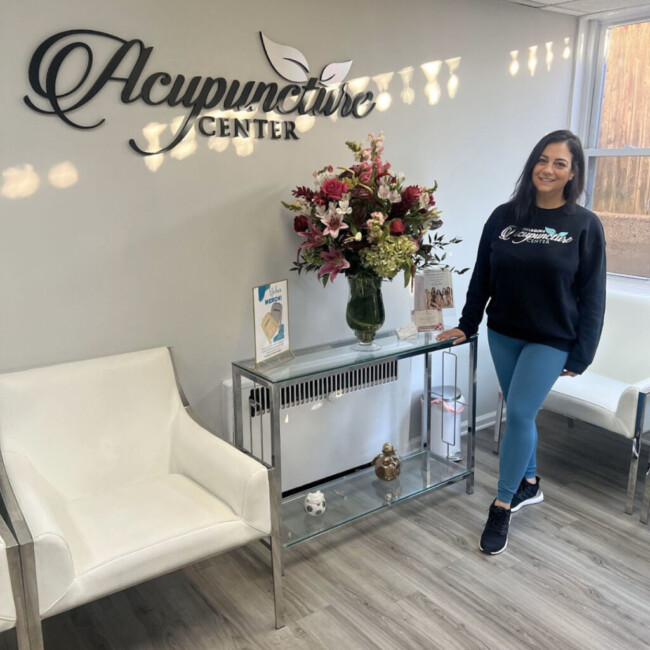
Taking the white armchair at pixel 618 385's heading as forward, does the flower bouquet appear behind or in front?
in front

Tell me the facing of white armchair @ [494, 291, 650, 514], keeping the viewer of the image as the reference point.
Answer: facing the viewer and to the left of the viewer

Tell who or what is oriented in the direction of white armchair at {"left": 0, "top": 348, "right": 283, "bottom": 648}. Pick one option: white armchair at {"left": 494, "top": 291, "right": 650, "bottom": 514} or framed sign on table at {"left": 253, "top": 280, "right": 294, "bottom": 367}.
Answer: white armchair at {"left": 494, "top": 291, "right": 650, "bottom": 514}

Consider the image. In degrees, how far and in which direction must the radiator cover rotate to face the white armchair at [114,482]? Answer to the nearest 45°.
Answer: approximately 90° to its right

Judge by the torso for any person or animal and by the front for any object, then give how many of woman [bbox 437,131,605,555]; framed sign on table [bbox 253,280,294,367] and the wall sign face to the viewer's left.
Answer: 0

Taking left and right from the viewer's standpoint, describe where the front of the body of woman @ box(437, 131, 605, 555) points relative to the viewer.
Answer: facing the viewer

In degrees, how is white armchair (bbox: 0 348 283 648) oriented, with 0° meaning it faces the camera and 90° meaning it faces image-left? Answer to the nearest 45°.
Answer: approximately 315°

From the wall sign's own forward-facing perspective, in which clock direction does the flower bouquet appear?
The flower bouquet is roughly at 11 o'clock from the wall sign.

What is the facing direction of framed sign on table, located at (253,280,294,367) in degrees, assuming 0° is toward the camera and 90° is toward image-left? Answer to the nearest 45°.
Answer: approximately 315°

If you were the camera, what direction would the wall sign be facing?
facing the viewer and to the right of the viewer

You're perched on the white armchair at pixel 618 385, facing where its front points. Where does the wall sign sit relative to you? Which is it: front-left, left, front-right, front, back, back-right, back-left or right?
front
